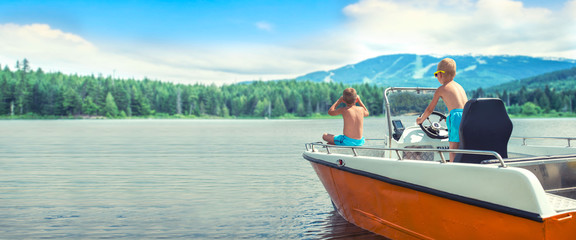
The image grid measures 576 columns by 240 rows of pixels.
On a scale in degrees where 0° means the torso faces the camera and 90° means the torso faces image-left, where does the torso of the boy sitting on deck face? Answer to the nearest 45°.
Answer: approximately 135°

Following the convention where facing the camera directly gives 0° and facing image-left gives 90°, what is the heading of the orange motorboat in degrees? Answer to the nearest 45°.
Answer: approximately 135°
